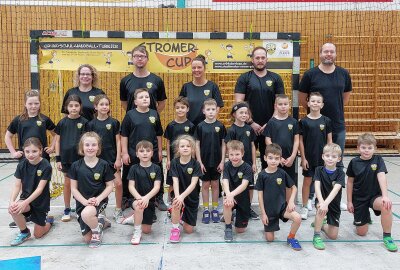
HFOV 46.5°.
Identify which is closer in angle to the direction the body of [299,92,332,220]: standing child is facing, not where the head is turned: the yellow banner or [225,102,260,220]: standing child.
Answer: the standing child

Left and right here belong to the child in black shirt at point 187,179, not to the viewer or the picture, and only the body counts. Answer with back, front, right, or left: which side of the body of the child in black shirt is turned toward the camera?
front

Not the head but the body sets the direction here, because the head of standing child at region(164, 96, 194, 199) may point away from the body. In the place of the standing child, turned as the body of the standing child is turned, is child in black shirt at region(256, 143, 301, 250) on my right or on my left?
on my left

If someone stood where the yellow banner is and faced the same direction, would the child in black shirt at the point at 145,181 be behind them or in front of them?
in front

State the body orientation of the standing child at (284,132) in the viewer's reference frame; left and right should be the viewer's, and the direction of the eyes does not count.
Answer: facing the viewer

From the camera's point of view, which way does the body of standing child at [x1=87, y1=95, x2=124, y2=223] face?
toward the camera

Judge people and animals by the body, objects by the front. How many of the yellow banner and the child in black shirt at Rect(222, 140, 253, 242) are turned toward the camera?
2

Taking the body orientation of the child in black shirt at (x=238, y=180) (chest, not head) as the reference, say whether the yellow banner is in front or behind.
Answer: behind

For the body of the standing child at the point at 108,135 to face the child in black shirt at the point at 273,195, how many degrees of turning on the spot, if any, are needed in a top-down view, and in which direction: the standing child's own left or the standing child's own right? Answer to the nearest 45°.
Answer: approximately 45° to the standing child's own left

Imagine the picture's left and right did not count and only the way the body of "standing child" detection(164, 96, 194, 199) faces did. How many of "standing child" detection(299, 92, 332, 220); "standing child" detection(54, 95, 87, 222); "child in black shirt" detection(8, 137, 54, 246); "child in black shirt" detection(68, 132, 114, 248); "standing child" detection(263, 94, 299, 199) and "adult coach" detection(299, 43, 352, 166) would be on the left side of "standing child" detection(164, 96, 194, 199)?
3

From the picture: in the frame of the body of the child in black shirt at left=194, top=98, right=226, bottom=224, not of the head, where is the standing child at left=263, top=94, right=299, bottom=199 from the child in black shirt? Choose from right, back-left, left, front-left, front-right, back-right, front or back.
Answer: left

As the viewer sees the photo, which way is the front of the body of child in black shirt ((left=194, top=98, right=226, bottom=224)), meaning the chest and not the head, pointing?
toward the camera
